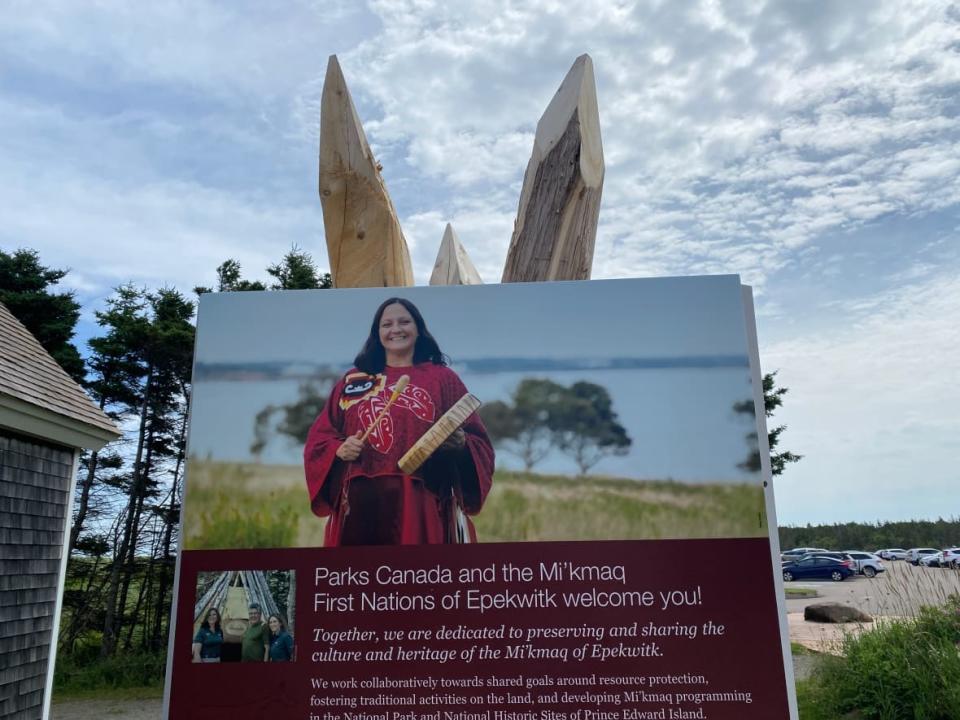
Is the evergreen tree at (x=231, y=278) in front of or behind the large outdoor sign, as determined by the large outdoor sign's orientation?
behind

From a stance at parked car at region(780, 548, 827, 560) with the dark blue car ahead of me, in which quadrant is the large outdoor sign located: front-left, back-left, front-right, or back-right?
front-right

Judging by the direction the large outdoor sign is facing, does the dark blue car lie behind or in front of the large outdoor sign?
behind

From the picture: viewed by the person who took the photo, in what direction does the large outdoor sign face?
facing the viewer

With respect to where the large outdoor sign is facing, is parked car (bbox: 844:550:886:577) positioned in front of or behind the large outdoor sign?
behind

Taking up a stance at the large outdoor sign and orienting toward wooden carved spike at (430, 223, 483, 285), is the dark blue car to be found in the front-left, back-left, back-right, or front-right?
front-right

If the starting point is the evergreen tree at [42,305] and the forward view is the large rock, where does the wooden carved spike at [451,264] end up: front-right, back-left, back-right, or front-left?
front-right

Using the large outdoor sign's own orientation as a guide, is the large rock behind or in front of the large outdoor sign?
behind

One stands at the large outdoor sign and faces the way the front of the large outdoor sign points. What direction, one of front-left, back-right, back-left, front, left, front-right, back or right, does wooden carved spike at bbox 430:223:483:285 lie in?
back

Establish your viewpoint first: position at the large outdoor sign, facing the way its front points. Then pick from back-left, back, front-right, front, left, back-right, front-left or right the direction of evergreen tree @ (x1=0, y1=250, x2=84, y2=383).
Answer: back-right

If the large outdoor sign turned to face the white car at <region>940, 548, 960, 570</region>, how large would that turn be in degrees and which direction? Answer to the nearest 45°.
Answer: approximately 135° to its left
